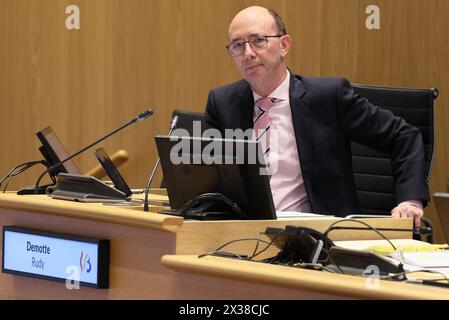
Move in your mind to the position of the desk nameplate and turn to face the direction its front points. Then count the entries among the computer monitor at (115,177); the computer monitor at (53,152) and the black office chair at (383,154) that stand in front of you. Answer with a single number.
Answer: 0

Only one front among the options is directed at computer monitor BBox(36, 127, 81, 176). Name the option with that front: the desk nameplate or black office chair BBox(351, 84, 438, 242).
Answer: the black office chair

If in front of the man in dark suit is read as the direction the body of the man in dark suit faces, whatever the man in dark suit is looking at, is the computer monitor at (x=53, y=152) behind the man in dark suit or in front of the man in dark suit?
in front

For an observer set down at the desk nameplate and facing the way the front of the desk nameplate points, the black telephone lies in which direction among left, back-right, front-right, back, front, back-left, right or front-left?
left

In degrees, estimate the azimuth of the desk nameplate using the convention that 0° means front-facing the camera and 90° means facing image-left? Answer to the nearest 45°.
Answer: approximately 45°

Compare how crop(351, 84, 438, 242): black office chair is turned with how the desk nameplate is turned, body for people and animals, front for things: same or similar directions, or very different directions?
same or similar directions

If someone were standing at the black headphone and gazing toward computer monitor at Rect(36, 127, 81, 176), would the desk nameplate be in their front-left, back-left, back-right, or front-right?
front-left

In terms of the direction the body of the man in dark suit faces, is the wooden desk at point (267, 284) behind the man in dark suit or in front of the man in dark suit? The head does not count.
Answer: in front

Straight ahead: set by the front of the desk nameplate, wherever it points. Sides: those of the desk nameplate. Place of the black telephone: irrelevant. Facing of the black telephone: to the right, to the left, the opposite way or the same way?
the opposite way

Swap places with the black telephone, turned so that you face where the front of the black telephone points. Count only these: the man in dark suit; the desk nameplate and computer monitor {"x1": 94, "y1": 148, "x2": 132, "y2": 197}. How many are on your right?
0

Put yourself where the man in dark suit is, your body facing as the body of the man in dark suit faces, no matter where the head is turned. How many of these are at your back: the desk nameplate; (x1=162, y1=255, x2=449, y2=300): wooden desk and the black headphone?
0

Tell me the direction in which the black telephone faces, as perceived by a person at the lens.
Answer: facing away from the viewer and to the right of the viewer

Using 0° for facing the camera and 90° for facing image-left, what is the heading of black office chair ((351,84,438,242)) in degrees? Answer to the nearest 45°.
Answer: approximately 45°
